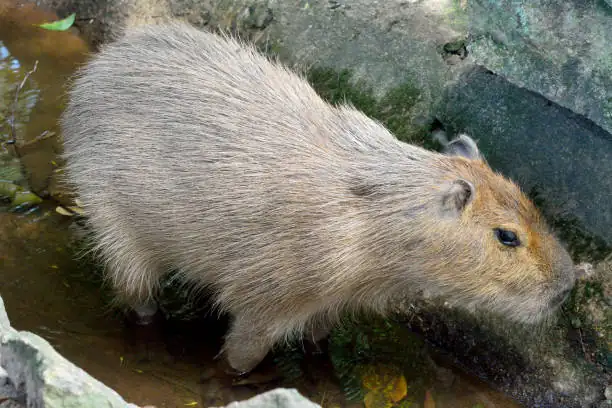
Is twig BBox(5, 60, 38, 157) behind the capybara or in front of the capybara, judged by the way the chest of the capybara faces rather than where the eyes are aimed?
behind

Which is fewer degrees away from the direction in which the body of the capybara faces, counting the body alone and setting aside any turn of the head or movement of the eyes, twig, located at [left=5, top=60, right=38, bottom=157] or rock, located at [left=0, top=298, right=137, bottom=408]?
the rock

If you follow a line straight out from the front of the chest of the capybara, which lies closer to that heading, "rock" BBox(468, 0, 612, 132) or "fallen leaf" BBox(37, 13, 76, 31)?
the rock

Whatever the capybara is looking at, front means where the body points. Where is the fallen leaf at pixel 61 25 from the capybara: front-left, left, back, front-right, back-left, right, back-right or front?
back

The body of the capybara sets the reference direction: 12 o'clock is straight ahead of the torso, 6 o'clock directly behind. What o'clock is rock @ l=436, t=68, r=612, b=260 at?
The rock is roughly at 10 o'clock from the capybara.

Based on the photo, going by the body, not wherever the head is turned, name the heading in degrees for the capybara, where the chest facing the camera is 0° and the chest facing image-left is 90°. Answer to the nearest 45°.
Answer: approximately 315°

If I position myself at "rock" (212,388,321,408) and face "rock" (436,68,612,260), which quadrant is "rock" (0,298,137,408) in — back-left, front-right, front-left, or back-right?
back-left

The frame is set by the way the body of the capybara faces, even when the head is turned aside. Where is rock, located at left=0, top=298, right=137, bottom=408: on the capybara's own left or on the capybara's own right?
on the capybara's own right
